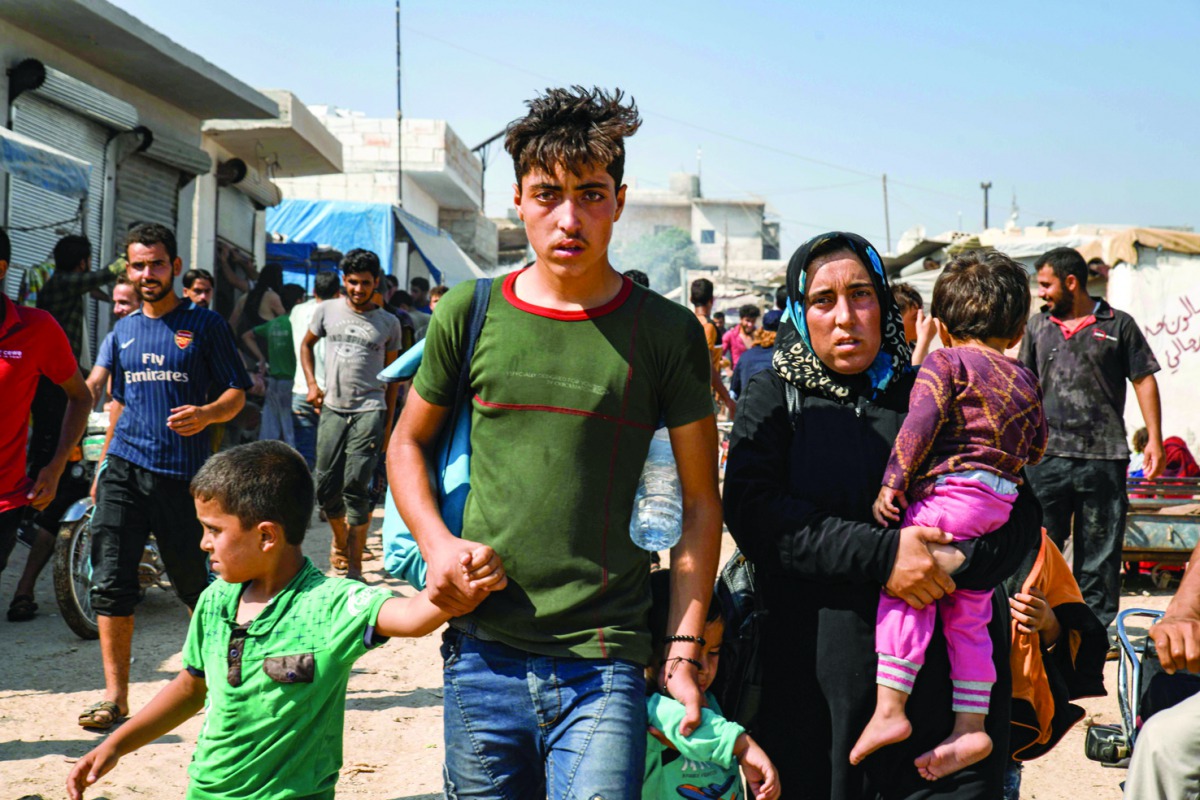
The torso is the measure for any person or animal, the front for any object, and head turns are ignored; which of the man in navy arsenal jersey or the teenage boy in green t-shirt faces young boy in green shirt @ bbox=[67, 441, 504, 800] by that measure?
the man in navy arsenal jersey

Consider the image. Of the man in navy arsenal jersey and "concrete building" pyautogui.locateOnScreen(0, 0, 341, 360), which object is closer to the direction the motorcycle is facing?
the man in navy arsenal jersey

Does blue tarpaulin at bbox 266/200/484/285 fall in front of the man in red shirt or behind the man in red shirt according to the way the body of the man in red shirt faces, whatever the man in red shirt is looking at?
behind

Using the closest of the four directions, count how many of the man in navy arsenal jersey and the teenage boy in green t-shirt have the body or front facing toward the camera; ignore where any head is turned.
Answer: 2

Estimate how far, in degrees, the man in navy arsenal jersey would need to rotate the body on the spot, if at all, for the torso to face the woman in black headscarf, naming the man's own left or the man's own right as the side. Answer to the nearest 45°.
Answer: approximately 45° to the man's own left

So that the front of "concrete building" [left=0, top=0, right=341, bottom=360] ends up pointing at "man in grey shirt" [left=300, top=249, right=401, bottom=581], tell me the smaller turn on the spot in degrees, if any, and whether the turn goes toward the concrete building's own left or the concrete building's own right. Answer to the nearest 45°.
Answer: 0° — it already faces them
